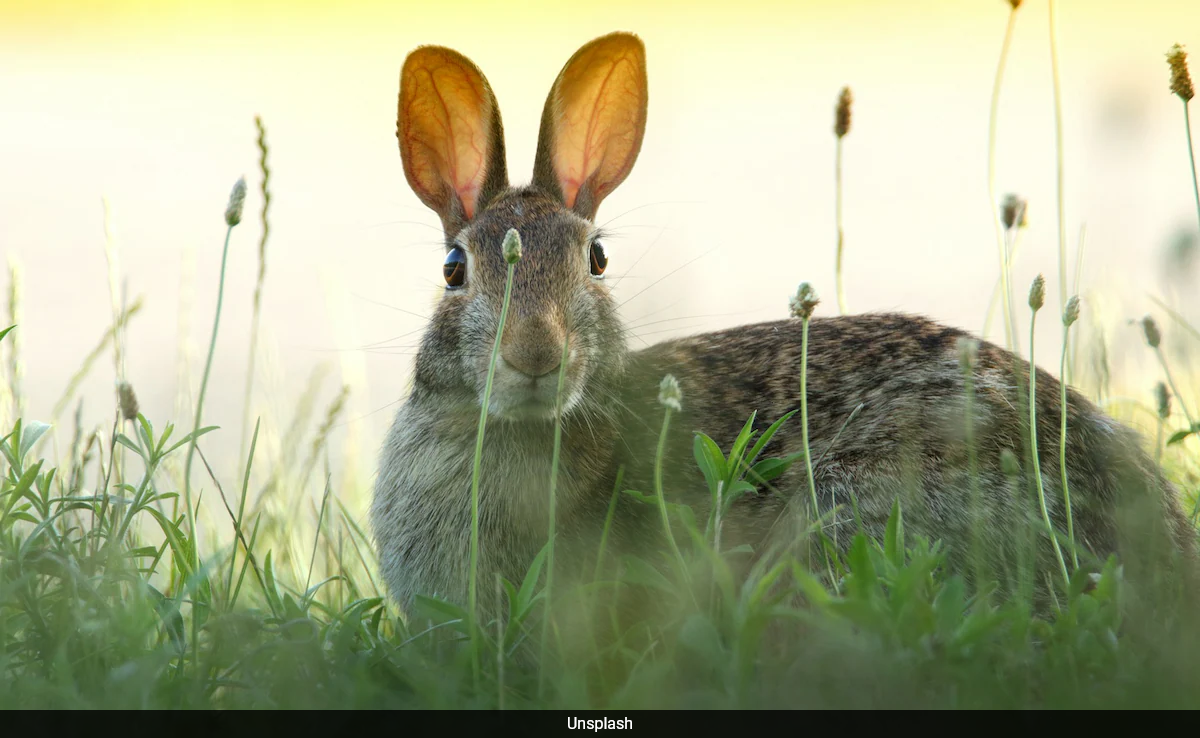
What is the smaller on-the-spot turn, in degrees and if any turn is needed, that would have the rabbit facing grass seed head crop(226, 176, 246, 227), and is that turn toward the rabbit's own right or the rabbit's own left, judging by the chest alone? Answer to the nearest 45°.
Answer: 0° — it already faces it

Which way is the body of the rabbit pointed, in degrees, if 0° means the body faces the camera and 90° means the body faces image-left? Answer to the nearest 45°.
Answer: approximately 45°

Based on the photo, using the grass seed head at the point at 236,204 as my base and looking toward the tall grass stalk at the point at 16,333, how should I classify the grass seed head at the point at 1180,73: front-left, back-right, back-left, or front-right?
back-right

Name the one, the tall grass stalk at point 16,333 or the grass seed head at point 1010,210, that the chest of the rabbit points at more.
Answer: the tall grass stalk

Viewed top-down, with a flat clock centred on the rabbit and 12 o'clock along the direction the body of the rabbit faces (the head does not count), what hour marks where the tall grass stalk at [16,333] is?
The tall grass stalk is roughly at 1 o'clock from the rabbit.
